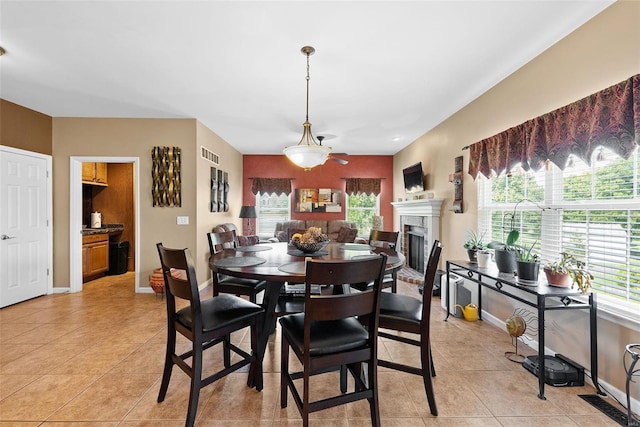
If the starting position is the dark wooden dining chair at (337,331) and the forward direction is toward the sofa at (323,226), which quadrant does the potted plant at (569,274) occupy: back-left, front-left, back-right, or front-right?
front-right

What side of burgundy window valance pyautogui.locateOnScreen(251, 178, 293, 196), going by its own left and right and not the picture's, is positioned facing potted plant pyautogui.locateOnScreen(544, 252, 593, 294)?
front

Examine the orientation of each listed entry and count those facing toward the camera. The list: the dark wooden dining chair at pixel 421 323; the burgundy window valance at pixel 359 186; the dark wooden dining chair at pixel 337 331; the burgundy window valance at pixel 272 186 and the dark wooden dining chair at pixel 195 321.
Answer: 2

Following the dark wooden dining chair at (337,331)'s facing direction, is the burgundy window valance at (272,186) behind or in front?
in front

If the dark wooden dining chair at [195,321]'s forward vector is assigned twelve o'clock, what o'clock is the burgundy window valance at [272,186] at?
The burgundy window valance is roughly at 11 o'clock from the dark wooden dining chair.

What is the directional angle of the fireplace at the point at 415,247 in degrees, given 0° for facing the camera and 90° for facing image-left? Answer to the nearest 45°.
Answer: approximately 45°

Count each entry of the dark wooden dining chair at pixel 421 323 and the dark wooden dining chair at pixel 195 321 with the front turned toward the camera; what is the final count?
0

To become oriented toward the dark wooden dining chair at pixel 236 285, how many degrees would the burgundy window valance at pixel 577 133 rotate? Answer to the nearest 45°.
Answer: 0° — it already faces it

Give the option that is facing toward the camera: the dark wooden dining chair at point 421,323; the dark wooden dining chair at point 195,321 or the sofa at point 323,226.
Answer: the sofa

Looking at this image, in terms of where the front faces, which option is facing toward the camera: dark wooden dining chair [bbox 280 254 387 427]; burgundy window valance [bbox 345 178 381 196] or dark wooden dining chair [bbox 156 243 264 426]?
the burgundy window valance

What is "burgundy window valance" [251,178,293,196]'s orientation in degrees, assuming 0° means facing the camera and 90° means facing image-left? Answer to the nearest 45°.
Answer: approximately 0°

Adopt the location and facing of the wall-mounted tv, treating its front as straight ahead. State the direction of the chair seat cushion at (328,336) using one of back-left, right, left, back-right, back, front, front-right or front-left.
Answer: front-left

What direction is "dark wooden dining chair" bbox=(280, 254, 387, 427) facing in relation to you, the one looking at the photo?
facing away from the viewer and to the left of the viewer

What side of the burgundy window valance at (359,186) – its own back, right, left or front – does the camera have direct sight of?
front

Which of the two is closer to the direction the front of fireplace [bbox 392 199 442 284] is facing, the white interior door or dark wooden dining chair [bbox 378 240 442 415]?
the white interior door

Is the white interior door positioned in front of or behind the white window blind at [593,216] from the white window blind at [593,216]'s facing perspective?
in front

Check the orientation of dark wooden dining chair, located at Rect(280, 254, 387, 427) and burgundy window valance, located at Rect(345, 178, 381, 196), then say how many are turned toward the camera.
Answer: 1
